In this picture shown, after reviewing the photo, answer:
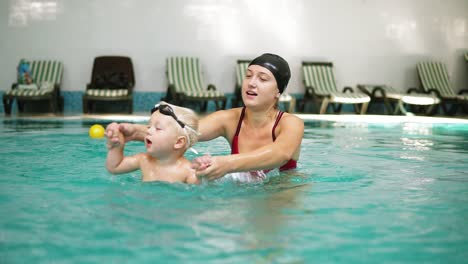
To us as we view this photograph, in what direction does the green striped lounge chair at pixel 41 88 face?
facing the viewer and to the left of the viewer

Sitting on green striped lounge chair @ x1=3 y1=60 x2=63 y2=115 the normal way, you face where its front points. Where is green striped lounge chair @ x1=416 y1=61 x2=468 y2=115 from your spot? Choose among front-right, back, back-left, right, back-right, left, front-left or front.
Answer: back-left

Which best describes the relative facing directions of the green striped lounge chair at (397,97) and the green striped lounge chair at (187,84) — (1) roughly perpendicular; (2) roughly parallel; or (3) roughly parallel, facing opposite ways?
roughly parallel

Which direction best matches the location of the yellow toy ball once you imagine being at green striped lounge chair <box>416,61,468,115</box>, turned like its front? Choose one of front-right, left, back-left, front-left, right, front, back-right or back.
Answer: front-right

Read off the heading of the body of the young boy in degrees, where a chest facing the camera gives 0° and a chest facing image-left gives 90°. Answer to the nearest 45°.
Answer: approximately 45°

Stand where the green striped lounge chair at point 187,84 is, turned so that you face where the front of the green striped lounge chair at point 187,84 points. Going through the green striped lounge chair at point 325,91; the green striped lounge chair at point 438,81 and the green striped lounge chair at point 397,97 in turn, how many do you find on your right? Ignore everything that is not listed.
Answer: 0

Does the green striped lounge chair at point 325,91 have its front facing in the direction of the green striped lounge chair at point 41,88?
no

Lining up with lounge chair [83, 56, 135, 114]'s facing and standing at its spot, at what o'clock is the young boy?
The young boy is roughly at 12 o'clock from the lounge chair.

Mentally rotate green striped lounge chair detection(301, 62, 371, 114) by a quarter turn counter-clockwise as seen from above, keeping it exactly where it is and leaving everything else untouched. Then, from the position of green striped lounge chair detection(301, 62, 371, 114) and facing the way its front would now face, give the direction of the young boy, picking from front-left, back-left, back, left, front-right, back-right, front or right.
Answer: back-right

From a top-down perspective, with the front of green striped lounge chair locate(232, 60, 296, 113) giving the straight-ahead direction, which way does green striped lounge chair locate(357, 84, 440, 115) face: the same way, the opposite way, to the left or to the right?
the same way

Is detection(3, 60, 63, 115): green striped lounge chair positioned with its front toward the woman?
no

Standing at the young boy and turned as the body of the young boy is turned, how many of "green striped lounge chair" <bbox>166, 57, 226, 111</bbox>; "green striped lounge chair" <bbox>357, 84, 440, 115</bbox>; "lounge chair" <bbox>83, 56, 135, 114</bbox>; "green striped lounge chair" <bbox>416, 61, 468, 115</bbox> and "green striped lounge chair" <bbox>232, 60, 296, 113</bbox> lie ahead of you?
0

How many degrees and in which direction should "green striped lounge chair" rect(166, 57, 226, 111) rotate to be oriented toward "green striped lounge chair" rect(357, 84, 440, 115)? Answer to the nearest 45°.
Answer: approximately 45° to its left

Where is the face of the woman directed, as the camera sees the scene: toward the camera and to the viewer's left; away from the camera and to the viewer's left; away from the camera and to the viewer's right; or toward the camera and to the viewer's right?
toward the camera and to the viewer's left

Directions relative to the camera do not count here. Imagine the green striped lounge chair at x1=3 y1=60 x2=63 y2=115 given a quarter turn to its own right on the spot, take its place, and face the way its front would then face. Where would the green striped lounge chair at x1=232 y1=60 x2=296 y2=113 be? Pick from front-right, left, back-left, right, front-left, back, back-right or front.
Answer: back-right

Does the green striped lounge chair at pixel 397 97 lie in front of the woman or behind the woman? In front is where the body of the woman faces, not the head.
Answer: behind

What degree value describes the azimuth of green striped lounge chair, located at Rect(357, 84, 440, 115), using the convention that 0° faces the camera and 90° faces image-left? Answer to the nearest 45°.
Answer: approximately 315°

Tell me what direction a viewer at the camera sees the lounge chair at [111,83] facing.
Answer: facing the viewer

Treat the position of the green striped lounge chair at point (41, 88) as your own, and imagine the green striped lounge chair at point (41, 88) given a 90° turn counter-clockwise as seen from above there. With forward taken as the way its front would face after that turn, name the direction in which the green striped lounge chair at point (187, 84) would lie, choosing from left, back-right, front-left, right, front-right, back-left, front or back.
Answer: front-left

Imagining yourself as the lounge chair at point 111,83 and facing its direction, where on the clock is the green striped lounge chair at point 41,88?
The green striped lounge chair is roughly at 3 o'clock from the lounge chair.

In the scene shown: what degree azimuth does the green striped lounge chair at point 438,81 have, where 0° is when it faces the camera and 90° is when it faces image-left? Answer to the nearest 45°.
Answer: approximately 315°

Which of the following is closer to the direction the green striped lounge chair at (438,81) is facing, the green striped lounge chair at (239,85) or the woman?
the woman

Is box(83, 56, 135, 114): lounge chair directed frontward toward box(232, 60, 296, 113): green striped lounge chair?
no

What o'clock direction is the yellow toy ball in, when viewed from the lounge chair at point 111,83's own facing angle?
The yellow toy ball is roughly at 12 o'clock from the lounge chair.
